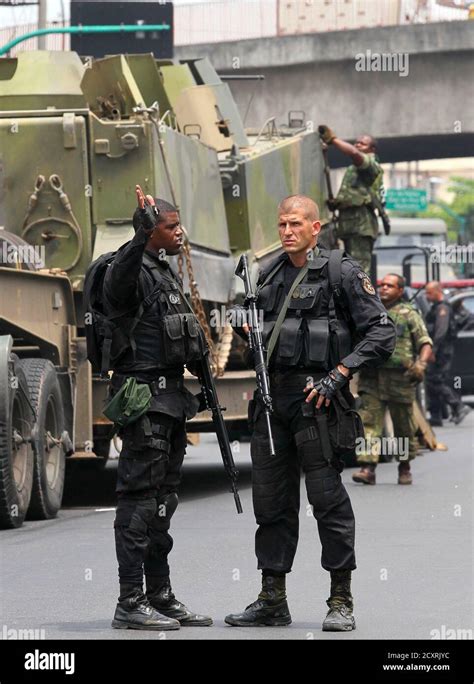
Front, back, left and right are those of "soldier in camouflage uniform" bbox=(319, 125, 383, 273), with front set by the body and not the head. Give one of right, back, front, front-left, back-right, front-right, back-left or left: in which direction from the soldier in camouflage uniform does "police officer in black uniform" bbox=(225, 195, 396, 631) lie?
left

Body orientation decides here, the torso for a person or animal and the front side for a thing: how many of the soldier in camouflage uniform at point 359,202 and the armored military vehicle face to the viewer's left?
1

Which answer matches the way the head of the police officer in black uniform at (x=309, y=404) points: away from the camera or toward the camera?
toward the camera

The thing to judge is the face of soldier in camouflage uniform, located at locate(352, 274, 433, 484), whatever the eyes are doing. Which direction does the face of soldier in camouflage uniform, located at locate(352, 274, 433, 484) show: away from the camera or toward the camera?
toward the camera

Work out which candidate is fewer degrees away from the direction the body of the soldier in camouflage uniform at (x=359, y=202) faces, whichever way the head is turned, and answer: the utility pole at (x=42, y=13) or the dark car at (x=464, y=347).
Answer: the utility pole

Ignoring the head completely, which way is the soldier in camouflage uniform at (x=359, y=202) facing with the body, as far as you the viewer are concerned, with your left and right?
facing to the left of the viewer

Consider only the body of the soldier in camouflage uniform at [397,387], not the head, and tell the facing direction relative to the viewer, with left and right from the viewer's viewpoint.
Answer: facing the viewer and to the left of the viewer
